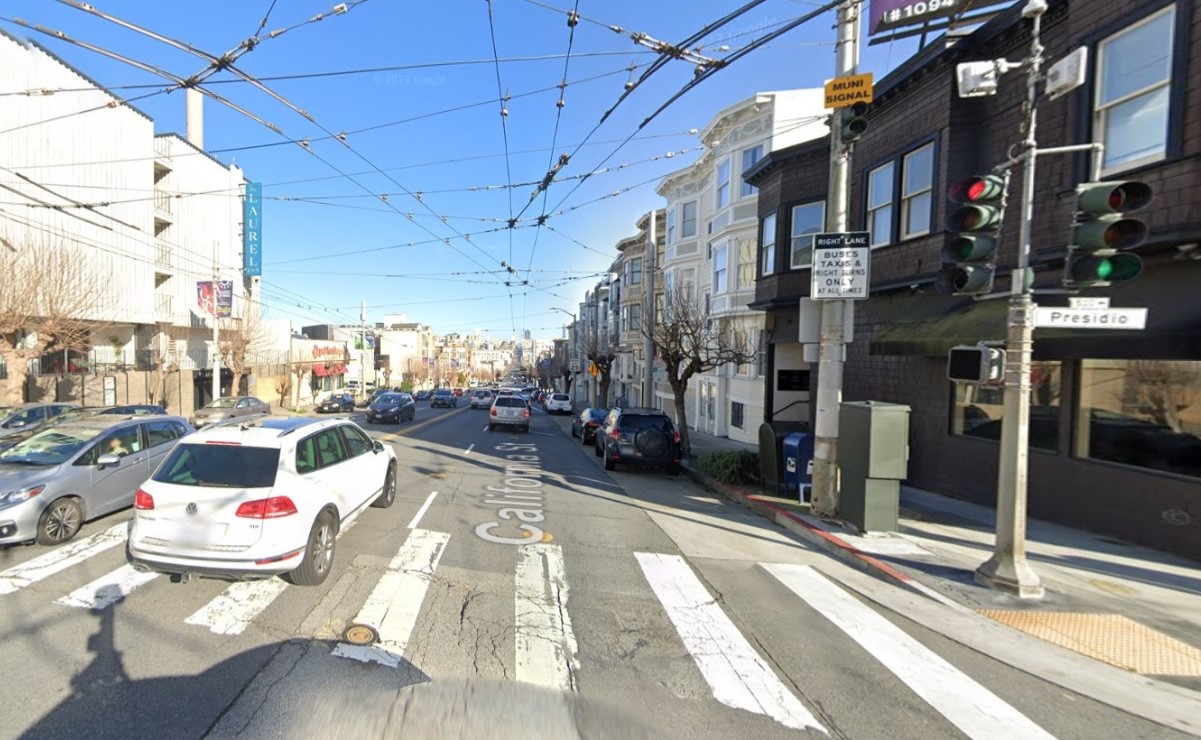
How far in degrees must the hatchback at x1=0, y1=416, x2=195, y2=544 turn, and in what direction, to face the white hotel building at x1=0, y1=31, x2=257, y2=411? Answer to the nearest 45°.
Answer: approximately 135° to its right

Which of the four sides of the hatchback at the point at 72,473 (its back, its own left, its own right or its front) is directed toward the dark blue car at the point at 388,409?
back

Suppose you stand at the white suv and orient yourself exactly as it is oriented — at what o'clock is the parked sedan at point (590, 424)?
The parked sedan is roughly at 12 o'clock from the white suv.

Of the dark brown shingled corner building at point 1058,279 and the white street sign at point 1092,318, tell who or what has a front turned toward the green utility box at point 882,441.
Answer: the dark brown shingled corner building

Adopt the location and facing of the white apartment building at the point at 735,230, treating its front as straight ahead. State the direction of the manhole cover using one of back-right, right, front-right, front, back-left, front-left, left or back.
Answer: front-left

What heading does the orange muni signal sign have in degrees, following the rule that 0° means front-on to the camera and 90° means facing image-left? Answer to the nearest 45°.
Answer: approximately 0°

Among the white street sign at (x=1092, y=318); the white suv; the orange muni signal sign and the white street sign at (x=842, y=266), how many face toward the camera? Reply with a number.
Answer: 3

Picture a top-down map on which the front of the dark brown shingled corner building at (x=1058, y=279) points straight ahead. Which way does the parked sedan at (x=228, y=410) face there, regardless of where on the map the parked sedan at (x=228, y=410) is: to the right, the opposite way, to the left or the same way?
to the left

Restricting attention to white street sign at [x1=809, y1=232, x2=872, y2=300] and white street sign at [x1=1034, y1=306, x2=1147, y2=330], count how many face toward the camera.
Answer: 2

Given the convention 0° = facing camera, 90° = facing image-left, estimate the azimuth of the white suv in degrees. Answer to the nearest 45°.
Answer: approximately 225°
